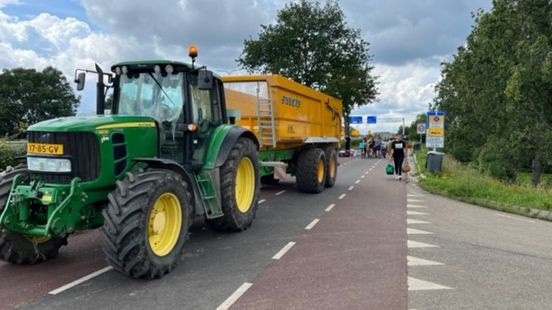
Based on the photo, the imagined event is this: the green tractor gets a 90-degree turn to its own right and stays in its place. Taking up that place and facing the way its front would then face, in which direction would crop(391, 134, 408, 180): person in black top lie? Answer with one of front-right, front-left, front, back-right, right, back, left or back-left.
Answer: right

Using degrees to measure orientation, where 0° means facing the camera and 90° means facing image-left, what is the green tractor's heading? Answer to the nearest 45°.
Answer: approximately 45°

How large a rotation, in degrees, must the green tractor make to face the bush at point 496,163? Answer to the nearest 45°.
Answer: approximately 180°

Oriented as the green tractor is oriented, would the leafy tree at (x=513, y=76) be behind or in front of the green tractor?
behind

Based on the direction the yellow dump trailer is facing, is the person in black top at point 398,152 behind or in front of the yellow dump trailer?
behind

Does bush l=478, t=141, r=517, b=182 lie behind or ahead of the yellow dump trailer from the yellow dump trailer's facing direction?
behind

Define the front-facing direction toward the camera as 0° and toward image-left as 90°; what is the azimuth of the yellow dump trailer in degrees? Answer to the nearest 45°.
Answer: approximately 45°

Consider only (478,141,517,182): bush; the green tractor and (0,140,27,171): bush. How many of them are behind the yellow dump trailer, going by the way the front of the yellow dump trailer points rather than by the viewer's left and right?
1

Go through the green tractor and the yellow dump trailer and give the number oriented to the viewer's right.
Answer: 0

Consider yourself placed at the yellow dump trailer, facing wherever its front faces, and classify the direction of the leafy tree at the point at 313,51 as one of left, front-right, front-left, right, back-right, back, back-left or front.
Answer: back-right

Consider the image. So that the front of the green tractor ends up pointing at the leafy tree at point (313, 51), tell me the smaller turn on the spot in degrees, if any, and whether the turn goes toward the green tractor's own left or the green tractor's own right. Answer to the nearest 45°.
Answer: approximately 180°

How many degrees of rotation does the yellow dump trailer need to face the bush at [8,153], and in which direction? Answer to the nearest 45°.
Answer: approximately 45° to its right

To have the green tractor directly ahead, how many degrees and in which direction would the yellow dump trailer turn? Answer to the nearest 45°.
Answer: approximately 45° to its left
